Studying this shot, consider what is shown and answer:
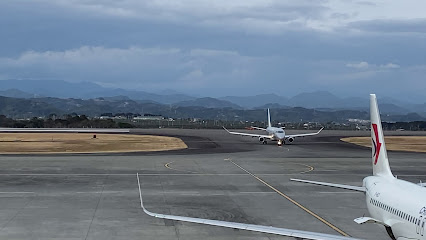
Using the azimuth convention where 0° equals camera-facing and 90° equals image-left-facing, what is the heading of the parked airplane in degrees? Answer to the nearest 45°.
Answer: approximately 315°
